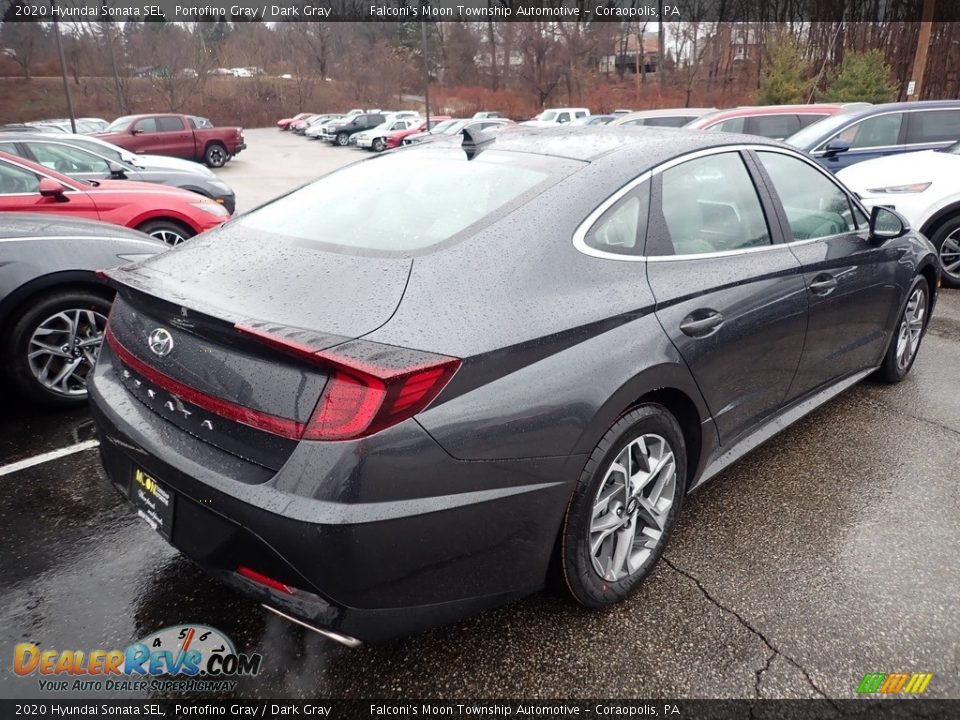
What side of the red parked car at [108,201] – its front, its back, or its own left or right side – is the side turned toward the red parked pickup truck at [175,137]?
left

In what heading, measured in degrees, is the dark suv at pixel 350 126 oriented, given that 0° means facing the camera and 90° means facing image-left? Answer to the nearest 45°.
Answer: approximately 45°

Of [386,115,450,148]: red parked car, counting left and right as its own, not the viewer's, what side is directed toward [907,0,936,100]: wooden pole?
left

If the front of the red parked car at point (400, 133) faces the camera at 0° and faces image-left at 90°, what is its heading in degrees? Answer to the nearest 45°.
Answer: approximately 45°

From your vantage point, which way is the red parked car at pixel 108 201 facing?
to the viewer's right

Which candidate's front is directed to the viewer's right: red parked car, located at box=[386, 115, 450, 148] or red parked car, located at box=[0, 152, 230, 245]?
red parked car, located at box=[0, 152, 230, 245]

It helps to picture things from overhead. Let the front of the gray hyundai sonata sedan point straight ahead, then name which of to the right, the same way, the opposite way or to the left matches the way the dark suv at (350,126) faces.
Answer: the opposite way

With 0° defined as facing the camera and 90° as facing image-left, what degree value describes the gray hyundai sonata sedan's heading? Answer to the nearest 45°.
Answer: approximately 225°

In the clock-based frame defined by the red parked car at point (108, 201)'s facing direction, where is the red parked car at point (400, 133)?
the red parked car at point (400, 133) is roughly at 10 o'clock from the red parked car at point (108, 201).

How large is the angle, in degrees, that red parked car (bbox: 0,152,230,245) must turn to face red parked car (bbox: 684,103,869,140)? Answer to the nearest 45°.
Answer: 0° — it already faces it

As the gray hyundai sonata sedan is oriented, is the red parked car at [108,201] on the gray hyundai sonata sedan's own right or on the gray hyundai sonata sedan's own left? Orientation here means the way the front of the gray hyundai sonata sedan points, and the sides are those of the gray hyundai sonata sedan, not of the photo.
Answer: on the gray hyundai sonata sedan's own left
